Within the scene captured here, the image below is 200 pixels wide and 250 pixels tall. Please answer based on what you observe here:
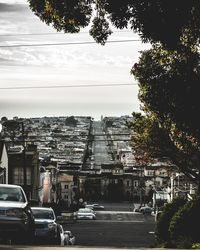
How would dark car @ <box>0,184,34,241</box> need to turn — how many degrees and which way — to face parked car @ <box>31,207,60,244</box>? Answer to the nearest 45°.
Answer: approximately 180°

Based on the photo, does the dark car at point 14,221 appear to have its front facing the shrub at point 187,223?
no

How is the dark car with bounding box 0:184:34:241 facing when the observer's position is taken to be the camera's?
facing the viewer
